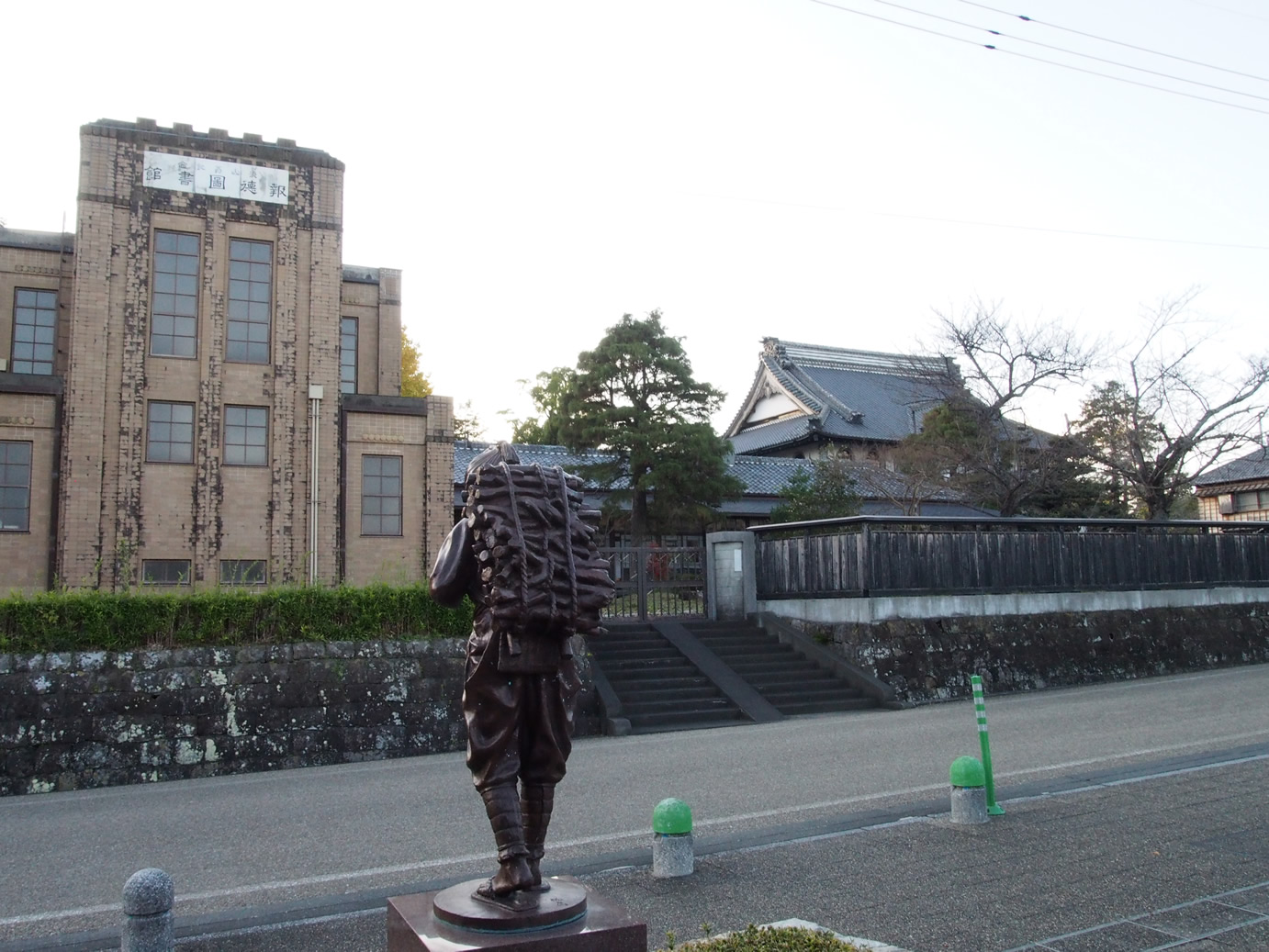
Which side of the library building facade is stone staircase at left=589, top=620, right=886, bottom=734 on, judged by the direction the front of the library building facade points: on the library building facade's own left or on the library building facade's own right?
on the library building facade's own left

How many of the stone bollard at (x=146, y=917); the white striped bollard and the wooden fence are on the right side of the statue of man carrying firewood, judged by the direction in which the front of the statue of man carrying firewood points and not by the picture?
2

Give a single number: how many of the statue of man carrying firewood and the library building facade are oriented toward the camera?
1

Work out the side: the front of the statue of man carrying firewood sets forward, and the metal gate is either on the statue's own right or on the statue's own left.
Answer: on the statue's own right

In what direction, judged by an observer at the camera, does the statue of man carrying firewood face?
facing away from the viewer and to the left of the viewer

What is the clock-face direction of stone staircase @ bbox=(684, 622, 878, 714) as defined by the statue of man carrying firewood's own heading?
The stone staircase is roughly at 2 o'clock from the statue of man carrying firewood.

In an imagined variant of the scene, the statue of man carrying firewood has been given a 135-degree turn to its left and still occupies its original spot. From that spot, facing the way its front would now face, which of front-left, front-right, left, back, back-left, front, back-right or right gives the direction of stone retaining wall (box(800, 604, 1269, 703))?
back-left

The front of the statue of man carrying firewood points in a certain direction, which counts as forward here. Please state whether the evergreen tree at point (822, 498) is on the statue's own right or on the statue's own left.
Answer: on the statue's own right

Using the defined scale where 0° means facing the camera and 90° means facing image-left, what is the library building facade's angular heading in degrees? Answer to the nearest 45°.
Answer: approximately 0°

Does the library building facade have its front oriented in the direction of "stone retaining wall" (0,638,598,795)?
yes

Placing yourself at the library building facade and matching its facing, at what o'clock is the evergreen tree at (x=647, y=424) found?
The evergreen tree is roughly at 9 o'clock from the library building facade.
